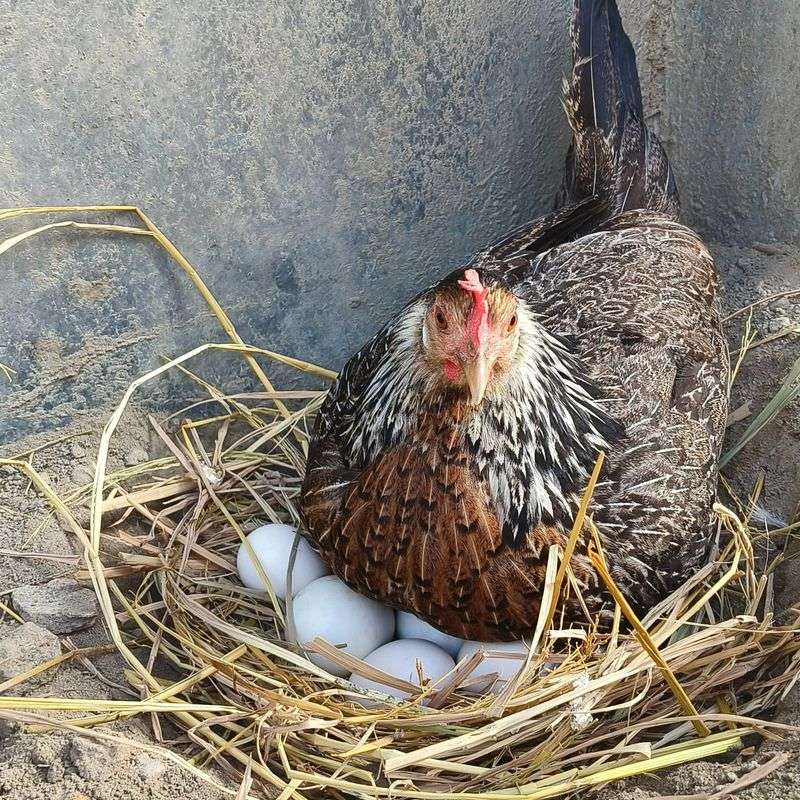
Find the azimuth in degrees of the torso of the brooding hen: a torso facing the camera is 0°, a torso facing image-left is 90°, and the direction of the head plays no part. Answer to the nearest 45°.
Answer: approximately 45°
